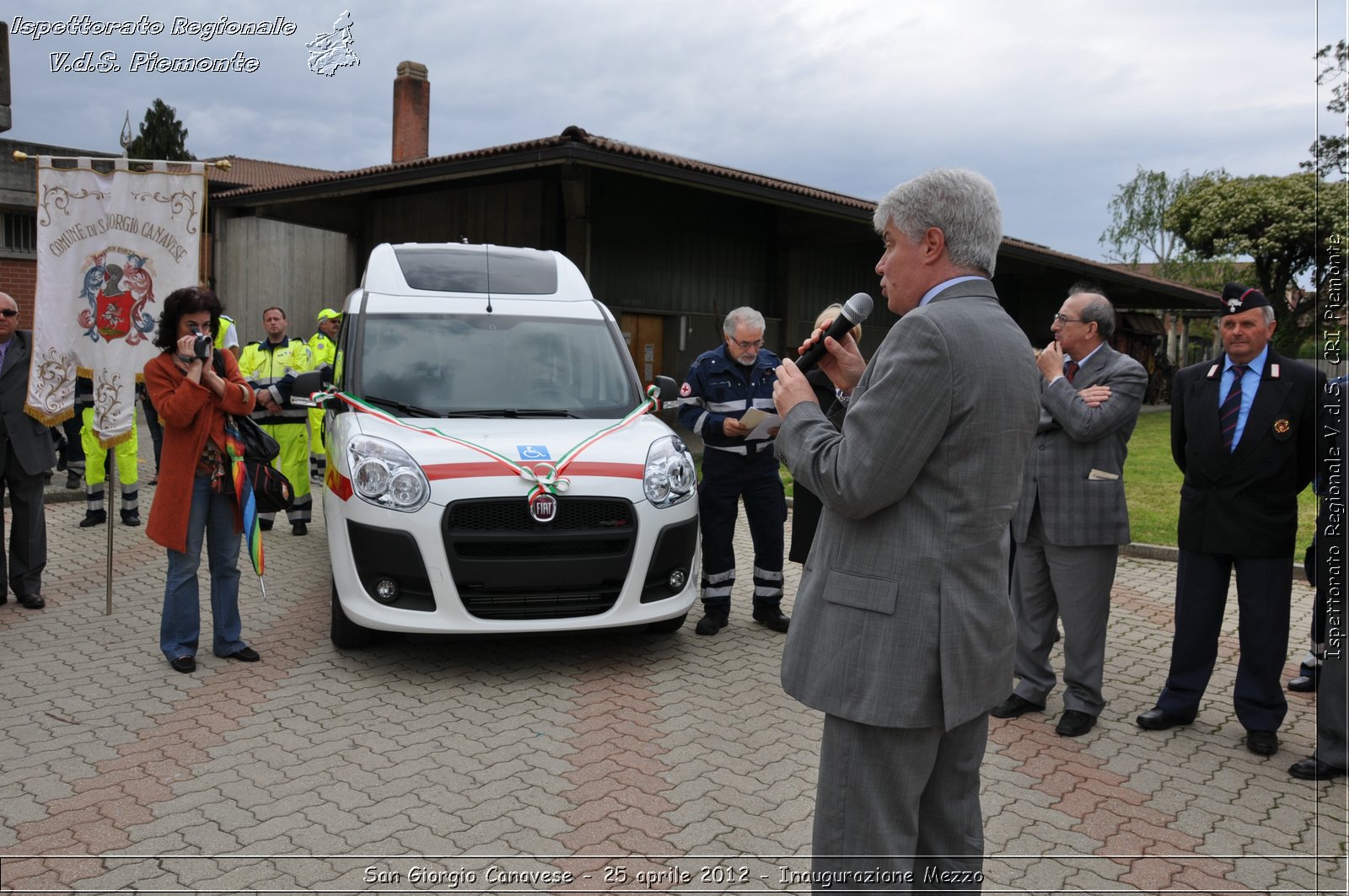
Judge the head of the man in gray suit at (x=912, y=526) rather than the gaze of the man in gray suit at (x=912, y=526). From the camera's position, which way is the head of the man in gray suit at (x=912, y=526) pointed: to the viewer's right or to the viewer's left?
to the viewer's left

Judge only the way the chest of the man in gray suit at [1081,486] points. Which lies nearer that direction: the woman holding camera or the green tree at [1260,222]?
the woman holding camera

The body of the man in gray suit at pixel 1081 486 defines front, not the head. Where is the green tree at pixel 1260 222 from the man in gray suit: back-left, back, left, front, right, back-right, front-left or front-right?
back-right

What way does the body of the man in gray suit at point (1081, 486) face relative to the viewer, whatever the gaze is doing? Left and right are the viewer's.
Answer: facing the viewer and to the left of the viewer

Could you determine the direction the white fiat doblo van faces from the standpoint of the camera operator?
facing the viewer

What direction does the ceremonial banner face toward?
toward the camera

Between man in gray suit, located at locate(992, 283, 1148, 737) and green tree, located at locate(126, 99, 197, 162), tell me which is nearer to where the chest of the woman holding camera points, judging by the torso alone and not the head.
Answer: the man in gray suit

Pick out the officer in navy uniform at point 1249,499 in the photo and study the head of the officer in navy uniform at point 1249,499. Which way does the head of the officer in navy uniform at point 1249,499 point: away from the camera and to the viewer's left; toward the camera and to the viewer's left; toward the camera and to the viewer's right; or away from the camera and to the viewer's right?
toward the camera and to the viewer's left

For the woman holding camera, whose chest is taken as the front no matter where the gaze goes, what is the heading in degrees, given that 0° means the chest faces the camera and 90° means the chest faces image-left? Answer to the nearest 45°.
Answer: approximately 315°

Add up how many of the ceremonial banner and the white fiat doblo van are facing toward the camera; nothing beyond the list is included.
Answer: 2

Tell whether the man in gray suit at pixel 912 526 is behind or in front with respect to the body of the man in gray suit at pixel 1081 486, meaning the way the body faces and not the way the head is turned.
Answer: in front

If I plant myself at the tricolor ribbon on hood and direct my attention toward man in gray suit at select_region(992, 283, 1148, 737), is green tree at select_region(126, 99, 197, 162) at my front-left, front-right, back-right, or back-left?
back-left

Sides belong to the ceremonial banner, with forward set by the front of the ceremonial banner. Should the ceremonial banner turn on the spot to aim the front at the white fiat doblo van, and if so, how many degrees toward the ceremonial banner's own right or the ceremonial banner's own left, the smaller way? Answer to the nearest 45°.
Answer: approximately 45° to the ceremonial banner's own left

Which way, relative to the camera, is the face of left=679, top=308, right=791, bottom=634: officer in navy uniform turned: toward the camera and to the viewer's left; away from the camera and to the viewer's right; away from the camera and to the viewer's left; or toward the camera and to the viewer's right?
toward the camera and to the viewer's right

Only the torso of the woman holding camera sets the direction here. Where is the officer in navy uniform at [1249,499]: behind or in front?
in front

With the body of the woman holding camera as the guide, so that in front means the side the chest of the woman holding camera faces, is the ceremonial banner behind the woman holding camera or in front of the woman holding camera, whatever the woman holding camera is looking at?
behind
